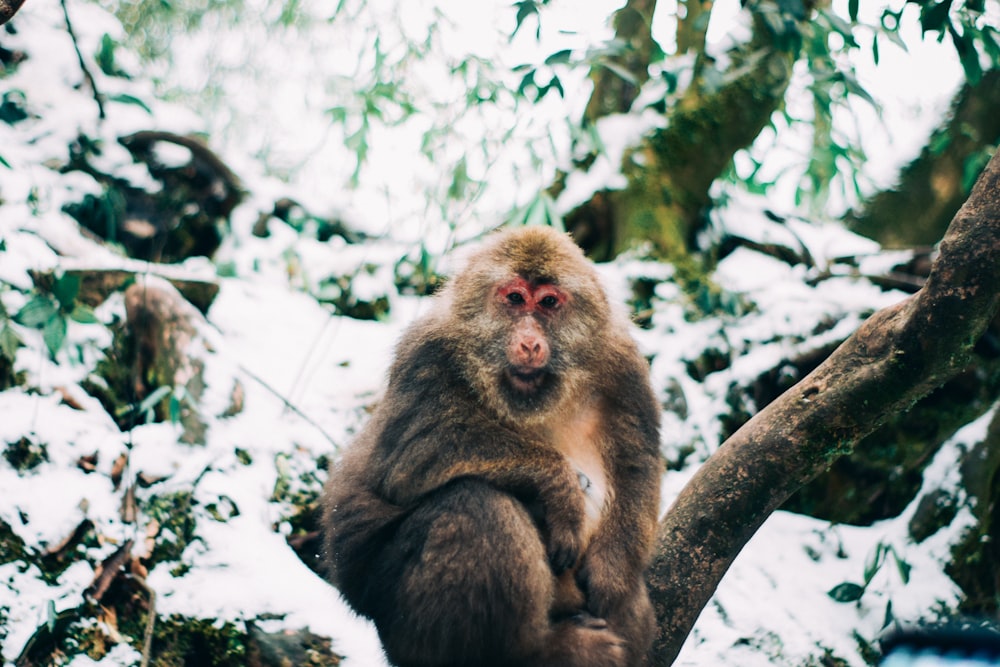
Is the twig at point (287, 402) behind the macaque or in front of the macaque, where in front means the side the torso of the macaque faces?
behind

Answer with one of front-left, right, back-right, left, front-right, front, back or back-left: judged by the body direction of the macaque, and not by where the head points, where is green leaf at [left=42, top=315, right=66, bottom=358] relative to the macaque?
back-right

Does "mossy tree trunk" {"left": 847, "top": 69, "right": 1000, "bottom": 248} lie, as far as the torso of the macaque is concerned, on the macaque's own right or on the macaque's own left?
on the macaque's own left

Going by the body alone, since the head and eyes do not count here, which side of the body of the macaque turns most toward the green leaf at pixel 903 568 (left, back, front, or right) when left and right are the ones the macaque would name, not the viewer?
left

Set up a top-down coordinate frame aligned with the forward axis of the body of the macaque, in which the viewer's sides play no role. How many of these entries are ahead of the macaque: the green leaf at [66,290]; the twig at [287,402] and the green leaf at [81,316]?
0

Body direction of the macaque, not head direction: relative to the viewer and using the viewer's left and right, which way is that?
facing the viewer and to the right of the viewer

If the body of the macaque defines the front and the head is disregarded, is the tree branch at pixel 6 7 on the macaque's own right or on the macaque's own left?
on the macaque's own right

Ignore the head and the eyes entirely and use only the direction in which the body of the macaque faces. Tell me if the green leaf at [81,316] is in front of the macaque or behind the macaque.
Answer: behind

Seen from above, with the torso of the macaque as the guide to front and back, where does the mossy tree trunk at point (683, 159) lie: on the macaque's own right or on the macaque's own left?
on the macaque's own left

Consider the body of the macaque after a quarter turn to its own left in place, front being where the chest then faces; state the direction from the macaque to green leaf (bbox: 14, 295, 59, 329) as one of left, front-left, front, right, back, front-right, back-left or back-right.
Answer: back-left
